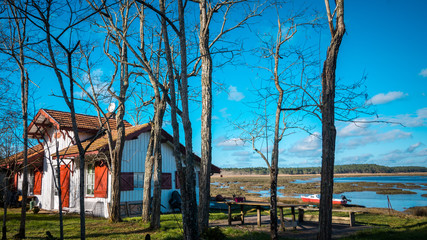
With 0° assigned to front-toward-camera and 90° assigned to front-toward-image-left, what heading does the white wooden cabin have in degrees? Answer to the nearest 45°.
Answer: approximately 45°

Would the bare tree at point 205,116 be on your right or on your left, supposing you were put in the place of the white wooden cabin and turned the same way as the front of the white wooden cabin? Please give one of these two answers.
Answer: on your left

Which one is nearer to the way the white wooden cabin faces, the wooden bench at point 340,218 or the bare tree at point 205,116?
the bare tree

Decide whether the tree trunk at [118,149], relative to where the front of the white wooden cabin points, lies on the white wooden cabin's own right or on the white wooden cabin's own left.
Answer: on the white wooden cabin's own left

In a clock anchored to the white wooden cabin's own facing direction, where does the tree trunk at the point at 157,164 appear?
The tree trunk is roughly at 10 o'clock from the white wooden cabin.

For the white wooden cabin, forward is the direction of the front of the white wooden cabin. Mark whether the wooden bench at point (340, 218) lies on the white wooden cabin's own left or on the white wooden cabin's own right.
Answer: on the white wooden cabin's own left
